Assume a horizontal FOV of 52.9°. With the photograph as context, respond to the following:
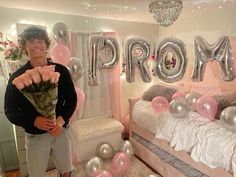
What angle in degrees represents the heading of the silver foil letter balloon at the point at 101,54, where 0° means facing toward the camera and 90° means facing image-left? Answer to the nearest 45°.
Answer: approximately 0°

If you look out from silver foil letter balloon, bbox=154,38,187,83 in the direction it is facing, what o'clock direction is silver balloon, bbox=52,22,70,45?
The silver balloon is roughly at 3 o'clock from the silver foil letter balloon.

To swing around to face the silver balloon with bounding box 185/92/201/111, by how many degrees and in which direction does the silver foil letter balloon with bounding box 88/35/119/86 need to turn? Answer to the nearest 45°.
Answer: approximately 90° to its left

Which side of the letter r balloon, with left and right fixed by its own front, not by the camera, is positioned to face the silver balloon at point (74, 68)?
right

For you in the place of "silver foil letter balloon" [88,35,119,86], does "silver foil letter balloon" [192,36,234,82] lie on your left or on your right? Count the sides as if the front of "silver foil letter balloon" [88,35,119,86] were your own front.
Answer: on your left

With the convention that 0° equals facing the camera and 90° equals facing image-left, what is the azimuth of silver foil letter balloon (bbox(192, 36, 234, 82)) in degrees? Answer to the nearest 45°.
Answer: approximately 0°
